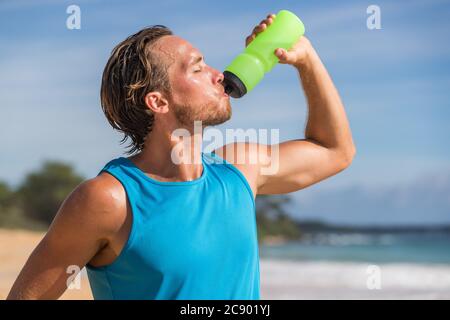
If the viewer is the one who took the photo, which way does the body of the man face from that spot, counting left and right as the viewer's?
facing the viewer and to the right of the viewer

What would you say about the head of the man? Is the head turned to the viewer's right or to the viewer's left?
to the viewer's right

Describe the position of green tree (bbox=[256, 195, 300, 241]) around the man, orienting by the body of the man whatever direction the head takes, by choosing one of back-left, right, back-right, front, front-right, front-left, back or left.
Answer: back-left

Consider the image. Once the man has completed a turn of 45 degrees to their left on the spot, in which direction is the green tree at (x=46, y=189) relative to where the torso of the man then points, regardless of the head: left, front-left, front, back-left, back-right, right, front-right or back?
left
